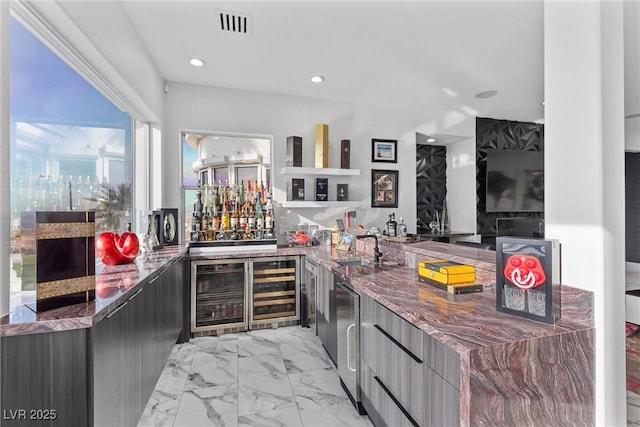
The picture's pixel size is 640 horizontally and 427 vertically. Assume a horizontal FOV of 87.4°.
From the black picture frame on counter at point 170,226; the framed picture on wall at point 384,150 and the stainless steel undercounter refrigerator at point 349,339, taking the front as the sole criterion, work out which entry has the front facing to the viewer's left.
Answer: the stainless steel undercounter refrigerator

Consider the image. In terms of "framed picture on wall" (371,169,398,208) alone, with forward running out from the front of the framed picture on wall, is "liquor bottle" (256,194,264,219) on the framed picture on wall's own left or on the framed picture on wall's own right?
on the framed picture on wall's own right

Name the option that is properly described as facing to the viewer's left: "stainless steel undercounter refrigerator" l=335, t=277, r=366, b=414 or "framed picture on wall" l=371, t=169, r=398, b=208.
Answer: the stainless steel undercounter refrigerator

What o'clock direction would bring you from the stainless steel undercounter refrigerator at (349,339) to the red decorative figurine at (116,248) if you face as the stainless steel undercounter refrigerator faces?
The red decorative figurine is roughly at 12 o'clock from the stainless steel undercounter refrigerator.

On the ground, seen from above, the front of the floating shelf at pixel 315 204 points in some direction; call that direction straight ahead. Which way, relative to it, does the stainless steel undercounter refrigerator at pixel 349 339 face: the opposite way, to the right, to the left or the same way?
to the right

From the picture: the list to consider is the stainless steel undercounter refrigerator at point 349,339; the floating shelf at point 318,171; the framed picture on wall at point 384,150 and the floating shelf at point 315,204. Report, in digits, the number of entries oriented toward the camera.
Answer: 3

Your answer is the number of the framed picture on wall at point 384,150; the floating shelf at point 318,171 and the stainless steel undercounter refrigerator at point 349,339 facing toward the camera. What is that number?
2

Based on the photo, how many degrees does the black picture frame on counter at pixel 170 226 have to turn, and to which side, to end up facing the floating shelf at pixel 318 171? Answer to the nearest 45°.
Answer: approximately 45° to its left

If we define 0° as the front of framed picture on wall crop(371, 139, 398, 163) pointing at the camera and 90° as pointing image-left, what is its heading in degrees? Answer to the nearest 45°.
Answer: approximately 0°

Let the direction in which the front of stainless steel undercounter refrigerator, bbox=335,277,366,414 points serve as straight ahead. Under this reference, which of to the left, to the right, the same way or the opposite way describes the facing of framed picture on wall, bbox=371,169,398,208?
to the left

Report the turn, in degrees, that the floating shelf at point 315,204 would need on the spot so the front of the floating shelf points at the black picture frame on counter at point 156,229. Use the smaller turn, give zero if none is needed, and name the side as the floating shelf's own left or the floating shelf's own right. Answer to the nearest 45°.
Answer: approximately 45° to the floating shelf's own right
